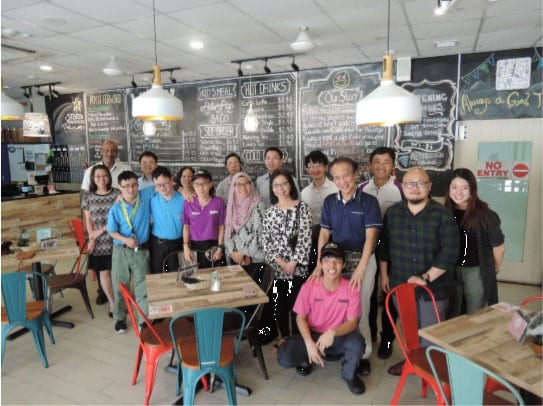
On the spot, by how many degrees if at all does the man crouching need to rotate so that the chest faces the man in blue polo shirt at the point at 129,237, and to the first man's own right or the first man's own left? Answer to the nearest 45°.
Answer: approximately 90° to the first man's own right

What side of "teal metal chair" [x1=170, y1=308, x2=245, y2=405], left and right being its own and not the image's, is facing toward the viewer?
back

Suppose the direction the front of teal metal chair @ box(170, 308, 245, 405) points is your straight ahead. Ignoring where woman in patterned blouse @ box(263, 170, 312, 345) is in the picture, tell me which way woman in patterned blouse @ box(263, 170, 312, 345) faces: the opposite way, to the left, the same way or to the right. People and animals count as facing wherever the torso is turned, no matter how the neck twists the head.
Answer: the opposite way

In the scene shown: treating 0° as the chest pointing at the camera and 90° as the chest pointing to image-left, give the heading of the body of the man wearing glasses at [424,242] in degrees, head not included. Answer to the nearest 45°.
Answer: approximately 0°

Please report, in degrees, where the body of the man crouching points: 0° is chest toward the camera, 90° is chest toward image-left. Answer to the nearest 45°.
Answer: approximately 0°

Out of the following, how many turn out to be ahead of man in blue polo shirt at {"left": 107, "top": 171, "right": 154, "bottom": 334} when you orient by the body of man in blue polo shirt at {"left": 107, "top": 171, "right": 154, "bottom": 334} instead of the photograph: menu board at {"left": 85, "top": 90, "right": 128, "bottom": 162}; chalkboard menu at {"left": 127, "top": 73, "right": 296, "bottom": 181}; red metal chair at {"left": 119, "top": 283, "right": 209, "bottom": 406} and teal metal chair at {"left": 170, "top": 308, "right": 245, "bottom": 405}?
2
